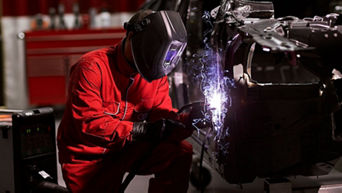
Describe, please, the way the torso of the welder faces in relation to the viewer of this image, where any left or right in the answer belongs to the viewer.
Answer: facing the viewer and to the right of the viewer
